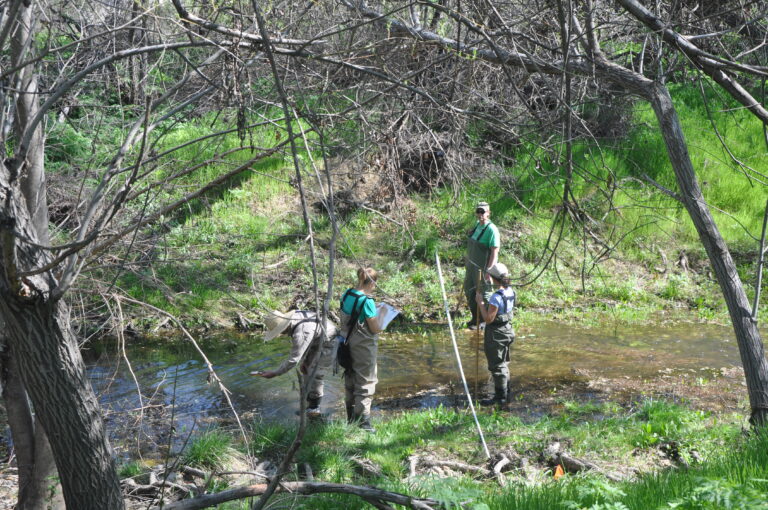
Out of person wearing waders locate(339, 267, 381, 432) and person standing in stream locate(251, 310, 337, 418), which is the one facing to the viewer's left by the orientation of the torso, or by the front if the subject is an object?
the person standing in stream

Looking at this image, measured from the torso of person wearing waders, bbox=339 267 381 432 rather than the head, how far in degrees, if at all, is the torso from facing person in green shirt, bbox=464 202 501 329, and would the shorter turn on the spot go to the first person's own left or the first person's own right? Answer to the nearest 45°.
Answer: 0° — they already face them

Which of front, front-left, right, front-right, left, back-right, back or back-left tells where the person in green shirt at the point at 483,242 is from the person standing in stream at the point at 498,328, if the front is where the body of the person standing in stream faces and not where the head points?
front-right

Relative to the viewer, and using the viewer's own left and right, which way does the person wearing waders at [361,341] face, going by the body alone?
facing away from the viewer and to the right of the viewer

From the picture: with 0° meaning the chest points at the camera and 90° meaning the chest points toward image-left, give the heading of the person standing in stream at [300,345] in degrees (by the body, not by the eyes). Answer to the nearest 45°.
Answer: approximately 90°

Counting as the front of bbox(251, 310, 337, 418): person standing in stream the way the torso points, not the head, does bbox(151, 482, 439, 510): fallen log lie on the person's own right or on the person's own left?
on the person's own left

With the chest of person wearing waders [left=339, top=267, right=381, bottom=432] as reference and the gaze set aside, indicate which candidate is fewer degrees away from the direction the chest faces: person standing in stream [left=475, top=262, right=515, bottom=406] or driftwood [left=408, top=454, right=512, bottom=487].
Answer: the person standing in stream

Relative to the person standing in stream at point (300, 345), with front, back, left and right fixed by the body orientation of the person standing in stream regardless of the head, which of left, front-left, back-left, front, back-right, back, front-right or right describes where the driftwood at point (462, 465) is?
back-left

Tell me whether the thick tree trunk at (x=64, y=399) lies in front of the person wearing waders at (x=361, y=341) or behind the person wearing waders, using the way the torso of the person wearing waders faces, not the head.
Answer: behind

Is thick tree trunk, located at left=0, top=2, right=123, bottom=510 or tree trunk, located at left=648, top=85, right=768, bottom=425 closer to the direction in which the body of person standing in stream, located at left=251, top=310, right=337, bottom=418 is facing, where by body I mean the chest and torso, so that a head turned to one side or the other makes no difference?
the thick tree trunk

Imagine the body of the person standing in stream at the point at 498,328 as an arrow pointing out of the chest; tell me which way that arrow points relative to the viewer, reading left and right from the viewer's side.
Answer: facing away from the viewer and to the left of the viewer
